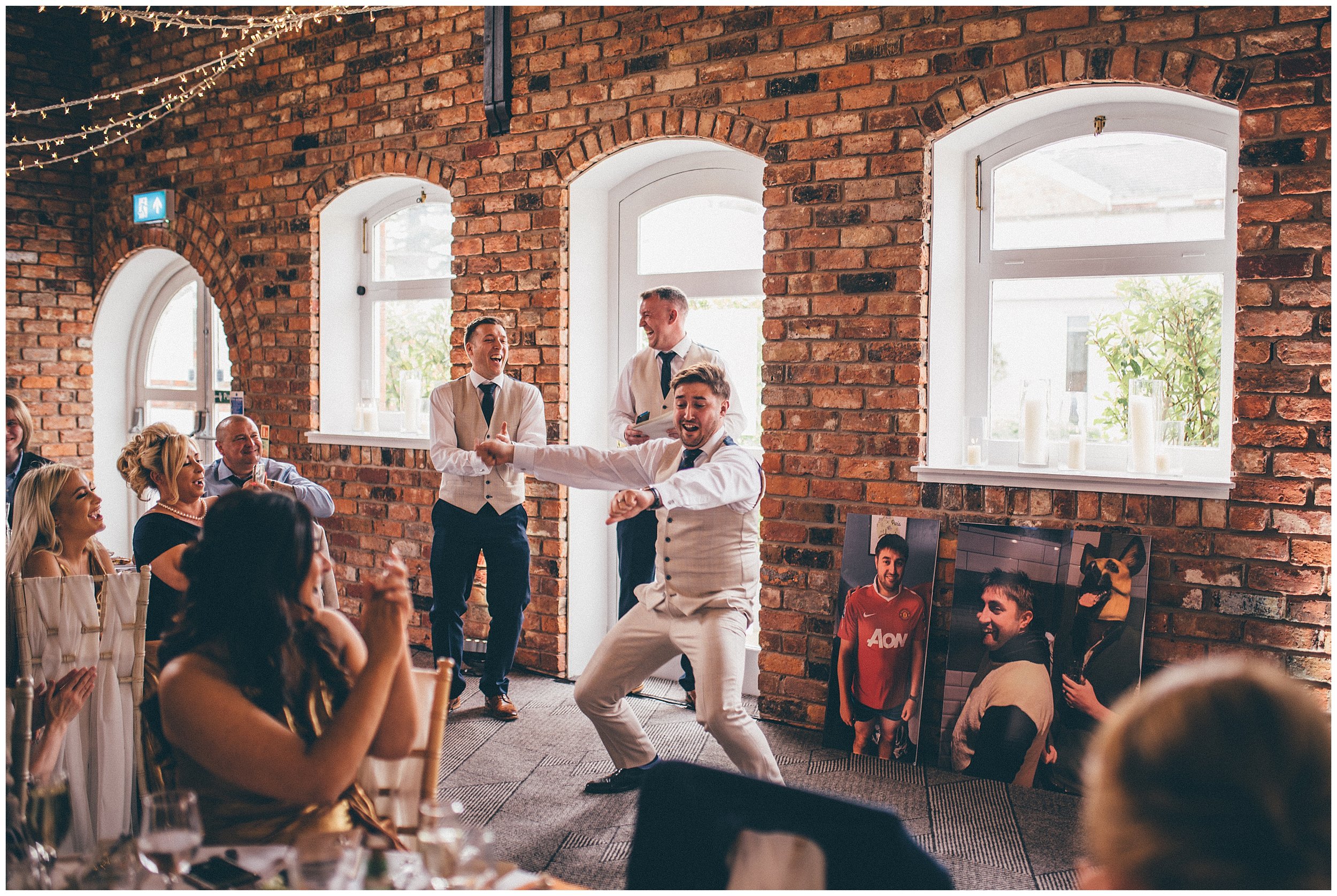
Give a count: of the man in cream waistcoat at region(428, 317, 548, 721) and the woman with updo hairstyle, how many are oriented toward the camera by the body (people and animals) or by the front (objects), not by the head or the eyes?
1

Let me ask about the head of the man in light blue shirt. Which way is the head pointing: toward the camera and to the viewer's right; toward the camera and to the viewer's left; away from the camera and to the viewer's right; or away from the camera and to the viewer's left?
toward the camera and to the viewer's right

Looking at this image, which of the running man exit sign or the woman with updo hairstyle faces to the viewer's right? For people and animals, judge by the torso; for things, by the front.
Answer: the woman with updo hairstyle

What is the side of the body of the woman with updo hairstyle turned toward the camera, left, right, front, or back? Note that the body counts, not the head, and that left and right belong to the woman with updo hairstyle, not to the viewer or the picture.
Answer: right

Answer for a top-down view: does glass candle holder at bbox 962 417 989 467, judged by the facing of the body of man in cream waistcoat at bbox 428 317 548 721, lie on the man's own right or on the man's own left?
on the man's own left

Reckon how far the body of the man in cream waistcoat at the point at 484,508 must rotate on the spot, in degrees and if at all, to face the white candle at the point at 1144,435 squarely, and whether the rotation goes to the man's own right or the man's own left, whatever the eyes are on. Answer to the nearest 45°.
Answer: approximately 45° to the man's own left

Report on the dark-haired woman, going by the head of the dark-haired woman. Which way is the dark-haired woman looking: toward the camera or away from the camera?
away from the camera

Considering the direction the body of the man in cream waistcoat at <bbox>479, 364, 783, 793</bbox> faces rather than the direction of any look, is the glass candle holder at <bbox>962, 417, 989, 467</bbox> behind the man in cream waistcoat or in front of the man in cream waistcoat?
behind

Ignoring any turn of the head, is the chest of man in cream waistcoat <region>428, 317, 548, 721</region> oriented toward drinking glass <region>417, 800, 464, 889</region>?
yes
